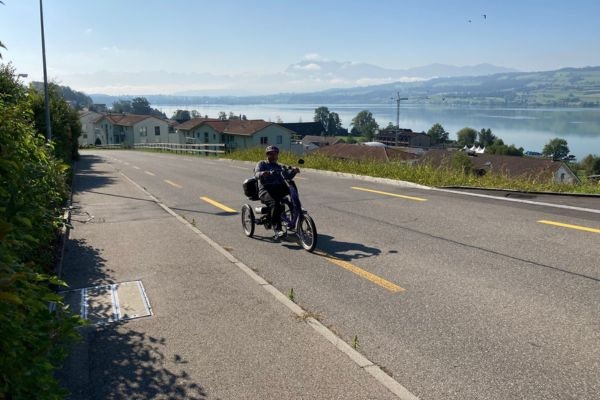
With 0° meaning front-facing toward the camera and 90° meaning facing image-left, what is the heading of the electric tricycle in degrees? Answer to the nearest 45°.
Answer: approximately 315°

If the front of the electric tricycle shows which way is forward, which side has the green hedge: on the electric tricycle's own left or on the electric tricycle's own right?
on the electric tricycle's own right

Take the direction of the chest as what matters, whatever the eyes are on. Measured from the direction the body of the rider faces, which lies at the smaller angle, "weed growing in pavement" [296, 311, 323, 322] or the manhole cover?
the weed growing in pavement

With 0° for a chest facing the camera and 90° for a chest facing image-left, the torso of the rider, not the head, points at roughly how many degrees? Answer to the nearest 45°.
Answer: approximately 315°

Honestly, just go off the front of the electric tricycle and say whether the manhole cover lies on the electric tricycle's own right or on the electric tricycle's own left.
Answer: on the electric tricycle's own right
